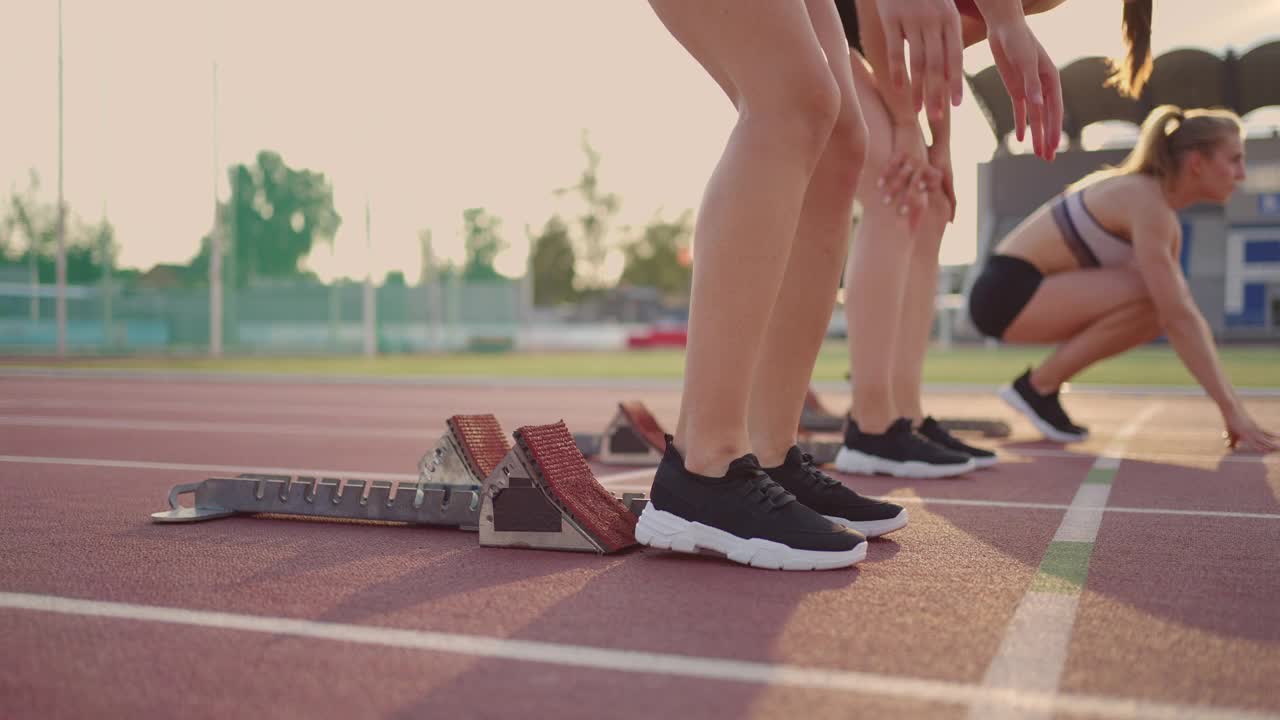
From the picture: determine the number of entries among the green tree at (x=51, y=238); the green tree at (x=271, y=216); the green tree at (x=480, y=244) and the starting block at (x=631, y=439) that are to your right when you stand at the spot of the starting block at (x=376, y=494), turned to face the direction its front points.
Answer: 0

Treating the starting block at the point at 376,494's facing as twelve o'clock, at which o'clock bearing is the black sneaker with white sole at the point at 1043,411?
The black sneaker with white sole is roughly at 11 o'clock from the starting block.

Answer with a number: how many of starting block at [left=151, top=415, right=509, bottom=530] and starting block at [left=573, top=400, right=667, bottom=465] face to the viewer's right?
2

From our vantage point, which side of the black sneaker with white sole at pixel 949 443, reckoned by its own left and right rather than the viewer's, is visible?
right

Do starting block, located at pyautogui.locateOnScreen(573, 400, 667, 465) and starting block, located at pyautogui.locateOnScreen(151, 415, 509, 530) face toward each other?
no

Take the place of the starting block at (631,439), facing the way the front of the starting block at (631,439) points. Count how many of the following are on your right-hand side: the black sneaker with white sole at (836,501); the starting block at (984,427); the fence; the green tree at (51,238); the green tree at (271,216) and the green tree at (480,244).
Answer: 1

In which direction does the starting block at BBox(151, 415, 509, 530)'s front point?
to the viewer's right

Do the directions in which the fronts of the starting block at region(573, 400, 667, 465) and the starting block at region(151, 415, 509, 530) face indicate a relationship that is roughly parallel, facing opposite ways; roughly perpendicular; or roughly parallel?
roughly parallel

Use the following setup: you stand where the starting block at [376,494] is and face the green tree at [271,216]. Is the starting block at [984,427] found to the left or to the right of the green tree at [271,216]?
right

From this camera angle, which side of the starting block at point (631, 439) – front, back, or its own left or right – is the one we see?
right

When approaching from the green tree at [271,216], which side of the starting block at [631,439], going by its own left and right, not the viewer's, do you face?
left

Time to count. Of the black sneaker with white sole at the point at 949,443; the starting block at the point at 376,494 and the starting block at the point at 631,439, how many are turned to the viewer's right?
3

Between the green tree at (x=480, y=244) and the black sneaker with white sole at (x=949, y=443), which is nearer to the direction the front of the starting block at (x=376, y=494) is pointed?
the black sneaker with white sole

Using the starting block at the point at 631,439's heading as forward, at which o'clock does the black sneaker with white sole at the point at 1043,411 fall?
The black sneaker with white sole is roughly at 11 o'clock from the starting block.

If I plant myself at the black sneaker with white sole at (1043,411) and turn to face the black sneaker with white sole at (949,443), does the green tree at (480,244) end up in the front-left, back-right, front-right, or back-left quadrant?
back-right

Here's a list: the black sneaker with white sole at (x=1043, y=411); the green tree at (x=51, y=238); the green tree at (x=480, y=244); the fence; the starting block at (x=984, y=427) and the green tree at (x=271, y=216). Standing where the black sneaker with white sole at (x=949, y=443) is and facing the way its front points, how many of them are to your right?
0
